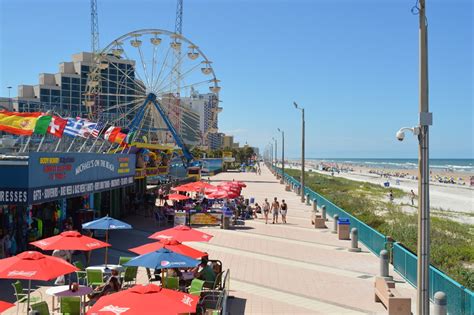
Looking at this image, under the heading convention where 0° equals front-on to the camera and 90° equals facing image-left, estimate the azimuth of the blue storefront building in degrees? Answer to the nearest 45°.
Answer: approximately 315°

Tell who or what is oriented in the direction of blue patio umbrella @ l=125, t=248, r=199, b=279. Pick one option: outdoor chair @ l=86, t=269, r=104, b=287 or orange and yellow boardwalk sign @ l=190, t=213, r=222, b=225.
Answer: the orange and yellow boardwalk sign

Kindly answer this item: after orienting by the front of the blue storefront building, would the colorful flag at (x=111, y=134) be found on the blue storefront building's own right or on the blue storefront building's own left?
on the blue storefront building's own left

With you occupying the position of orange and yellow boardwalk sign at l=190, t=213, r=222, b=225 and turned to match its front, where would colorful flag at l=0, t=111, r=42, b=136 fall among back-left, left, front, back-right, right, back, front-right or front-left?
front-right

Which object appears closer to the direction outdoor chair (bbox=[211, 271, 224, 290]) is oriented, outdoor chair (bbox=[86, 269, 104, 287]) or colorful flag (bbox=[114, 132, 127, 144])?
the outdoor chair

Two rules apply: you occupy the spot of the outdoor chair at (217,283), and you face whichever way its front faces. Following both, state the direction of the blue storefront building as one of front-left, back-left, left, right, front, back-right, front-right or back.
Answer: front-right

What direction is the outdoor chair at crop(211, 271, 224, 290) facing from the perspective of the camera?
to the viewer's left

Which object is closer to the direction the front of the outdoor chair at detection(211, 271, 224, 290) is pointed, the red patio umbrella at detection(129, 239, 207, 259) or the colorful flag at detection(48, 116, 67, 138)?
the red patio umbrella

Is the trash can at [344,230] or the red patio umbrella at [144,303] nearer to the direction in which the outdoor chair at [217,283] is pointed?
the red patio umbrella
